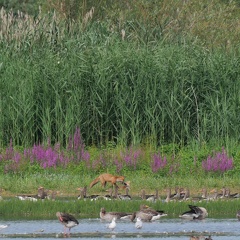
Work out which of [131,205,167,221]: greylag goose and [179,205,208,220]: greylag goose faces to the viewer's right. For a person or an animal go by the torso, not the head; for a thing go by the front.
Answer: [179,205,208,220]: greylag goose

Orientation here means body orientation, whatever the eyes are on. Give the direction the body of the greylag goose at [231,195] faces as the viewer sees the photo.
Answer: to the viewer's left

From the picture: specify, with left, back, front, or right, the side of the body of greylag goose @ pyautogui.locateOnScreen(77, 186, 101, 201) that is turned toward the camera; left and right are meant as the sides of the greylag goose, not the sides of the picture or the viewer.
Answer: left

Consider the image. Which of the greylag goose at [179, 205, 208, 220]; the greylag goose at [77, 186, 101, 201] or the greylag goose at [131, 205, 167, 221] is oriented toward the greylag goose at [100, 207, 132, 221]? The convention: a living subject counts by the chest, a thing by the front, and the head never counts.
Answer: the greylag goose at [131, 205, 167, 221]

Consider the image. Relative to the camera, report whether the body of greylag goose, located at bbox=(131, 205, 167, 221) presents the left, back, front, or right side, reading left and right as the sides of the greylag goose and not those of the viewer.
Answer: left

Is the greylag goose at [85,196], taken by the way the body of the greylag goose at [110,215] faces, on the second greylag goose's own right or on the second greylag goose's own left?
on the second greylag goose's own right

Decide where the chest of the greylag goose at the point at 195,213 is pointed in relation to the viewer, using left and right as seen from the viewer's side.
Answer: facing to the right of the viewer

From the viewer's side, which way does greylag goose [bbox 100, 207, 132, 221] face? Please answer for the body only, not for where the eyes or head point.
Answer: to the viewer's left
